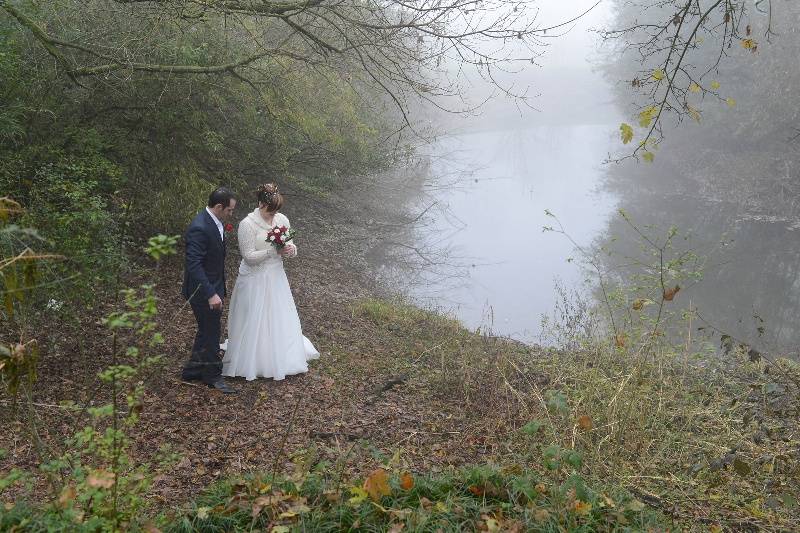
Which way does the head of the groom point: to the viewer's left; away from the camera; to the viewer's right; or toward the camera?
to the viewer's right

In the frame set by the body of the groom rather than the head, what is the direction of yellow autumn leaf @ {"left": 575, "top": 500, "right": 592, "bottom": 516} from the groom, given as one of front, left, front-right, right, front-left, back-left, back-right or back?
front-right

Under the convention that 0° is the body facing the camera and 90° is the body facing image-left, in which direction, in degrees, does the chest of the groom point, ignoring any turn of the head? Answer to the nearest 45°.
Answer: approximately 270°

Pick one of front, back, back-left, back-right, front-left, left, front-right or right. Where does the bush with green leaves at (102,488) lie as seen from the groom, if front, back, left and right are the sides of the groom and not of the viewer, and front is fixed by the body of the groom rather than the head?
right

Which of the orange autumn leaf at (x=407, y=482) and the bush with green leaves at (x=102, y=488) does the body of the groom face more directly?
the orange autumn leaf

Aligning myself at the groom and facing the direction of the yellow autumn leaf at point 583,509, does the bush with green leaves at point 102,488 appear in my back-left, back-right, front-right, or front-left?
front-right

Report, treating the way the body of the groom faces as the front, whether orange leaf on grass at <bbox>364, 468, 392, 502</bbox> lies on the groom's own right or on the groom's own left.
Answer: on the groom's own right

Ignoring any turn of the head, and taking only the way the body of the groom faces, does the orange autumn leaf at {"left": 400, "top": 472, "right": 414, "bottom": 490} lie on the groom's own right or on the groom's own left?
on the groom's own right
